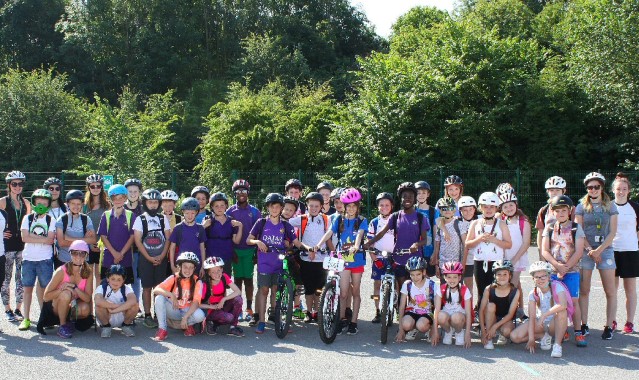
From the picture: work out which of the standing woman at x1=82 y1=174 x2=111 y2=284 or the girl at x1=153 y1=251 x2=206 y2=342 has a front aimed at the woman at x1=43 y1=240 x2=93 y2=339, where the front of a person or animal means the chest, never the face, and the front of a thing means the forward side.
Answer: the standing woman

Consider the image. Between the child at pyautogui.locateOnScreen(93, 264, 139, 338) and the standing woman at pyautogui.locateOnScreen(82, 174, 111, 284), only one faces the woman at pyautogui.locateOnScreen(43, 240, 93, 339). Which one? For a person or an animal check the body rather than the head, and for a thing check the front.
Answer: the standing woman

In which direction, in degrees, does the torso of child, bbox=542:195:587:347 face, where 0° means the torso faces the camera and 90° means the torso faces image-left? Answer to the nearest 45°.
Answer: approximately 0°

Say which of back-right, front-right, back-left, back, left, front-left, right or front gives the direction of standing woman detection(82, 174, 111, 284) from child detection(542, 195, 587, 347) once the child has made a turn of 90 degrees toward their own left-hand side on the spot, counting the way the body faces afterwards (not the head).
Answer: back

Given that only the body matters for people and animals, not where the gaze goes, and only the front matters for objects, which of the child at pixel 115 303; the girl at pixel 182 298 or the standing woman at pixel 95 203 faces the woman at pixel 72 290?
the standing woman

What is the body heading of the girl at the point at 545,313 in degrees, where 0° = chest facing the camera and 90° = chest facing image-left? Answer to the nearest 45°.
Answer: approximately 0°

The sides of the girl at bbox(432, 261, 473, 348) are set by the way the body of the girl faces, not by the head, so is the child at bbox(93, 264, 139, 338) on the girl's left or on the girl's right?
on the girl's right

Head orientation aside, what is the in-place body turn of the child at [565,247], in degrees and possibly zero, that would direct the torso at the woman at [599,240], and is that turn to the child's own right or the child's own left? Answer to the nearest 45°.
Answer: approximately 135° to the child's own left

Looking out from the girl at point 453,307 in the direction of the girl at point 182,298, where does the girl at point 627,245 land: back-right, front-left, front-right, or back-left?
back-right

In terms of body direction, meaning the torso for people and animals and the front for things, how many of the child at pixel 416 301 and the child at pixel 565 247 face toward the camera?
2

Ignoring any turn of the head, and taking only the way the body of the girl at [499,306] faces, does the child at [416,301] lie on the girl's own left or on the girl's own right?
on the girl's own right
